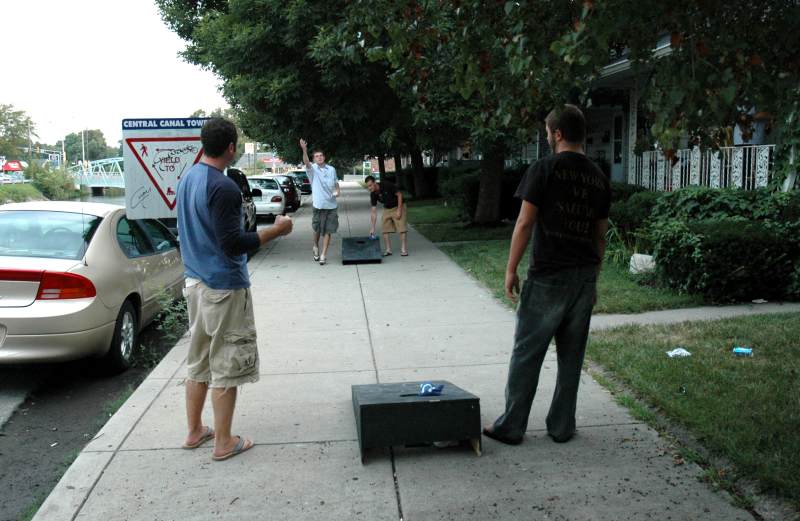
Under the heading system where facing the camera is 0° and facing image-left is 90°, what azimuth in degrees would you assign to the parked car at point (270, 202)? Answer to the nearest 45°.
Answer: approximately 180°

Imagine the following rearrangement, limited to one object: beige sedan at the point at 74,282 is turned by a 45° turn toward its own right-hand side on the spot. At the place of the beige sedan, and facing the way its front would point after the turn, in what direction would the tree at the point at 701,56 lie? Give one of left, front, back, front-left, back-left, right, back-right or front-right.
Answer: front-right

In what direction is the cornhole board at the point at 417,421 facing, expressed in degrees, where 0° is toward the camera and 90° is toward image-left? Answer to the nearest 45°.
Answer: approximately 180°

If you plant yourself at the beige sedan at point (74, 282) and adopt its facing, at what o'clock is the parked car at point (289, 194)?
The parked car is roughly at 11 o'clock from the beige sedan.

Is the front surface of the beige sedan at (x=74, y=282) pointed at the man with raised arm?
yes

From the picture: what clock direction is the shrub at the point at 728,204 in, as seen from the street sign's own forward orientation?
The shrub is roughly at 9 o'clock from the street sign.

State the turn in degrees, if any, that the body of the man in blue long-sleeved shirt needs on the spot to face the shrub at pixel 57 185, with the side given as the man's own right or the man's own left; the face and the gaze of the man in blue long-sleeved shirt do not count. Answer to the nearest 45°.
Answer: approximately 45° to the man's own left

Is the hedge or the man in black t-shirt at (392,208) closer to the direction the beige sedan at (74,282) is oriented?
the man in black t-shirt

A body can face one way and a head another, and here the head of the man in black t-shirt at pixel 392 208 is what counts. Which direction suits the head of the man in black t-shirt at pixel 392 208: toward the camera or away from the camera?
toward the camera

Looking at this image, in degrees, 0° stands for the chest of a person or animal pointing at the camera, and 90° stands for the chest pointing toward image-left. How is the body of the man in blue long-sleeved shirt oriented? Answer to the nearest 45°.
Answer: approximately 225°

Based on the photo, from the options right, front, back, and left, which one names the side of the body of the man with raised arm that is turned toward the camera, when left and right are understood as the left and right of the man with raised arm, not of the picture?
front

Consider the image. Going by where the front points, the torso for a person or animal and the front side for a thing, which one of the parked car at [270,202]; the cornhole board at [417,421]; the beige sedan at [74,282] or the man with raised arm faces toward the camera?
the man with raised arm

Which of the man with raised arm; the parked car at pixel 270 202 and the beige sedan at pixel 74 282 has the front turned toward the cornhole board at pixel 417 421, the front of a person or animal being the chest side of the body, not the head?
the man with raised arm

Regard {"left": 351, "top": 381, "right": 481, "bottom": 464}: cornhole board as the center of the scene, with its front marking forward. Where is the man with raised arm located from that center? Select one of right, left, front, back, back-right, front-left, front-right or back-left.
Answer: front

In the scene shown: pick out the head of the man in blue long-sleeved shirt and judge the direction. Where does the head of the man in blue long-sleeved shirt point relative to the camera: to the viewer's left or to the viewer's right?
to the viewer's right

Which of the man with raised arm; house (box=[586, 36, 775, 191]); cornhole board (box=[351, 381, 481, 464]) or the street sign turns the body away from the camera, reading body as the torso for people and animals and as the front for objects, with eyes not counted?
the cornhole board

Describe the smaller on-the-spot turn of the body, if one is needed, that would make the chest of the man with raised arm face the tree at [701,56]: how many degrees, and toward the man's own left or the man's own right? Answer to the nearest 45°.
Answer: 0° — they already face it
